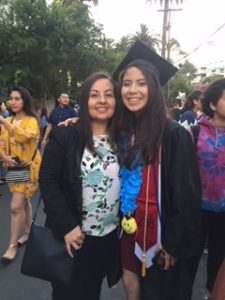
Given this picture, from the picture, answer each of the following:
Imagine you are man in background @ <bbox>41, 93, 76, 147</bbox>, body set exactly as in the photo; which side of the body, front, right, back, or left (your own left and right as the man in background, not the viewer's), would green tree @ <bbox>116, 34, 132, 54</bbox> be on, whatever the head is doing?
back

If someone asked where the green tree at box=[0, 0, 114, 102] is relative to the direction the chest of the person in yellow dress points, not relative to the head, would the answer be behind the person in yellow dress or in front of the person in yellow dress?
behind

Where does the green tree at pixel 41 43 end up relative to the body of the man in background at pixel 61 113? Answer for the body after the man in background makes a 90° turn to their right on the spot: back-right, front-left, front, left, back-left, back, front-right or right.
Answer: right

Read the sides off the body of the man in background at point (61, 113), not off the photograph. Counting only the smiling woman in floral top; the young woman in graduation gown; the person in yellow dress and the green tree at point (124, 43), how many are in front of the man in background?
3

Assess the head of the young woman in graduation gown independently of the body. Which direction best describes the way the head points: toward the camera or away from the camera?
toward the camera

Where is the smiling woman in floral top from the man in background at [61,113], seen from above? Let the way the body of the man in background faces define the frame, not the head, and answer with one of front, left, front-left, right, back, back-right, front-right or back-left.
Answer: front

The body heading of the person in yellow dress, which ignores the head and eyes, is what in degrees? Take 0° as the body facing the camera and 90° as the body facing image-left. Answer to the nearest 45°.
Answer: approximately 45°

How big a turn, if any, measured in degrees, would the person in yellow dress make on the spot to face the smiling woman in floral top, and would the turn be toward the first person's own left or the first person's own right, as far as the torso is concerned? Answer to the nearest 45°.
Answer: approximately 45° to the first person's own left

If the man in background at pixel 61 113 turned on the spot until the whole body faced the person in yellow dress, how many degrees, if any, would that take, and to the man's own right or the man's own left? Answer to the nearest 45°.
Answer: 0° — they already face them

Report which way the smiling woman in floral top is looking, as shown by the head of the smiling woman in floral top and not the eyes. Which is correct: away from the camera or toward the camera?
toward the camera

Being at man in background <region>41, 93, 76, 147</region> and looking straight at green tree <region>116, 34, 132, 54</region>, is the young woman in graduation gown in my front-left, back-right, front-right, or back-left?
back-right

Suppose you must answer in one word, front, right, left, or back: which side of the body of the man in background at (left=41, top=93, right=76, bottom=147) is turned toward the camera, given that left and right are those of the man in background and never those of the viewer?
front

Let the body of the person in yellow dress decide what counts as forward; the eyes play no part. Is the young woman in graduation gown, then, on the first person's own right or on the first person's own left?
on the first person's own left

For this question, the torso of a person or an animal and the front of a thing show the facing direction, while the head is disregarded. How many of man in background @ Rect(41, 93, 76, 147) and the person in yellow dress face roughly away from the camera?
0

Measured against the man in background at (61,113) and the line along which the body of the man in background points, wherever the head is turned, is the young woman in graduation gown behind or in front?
in front
